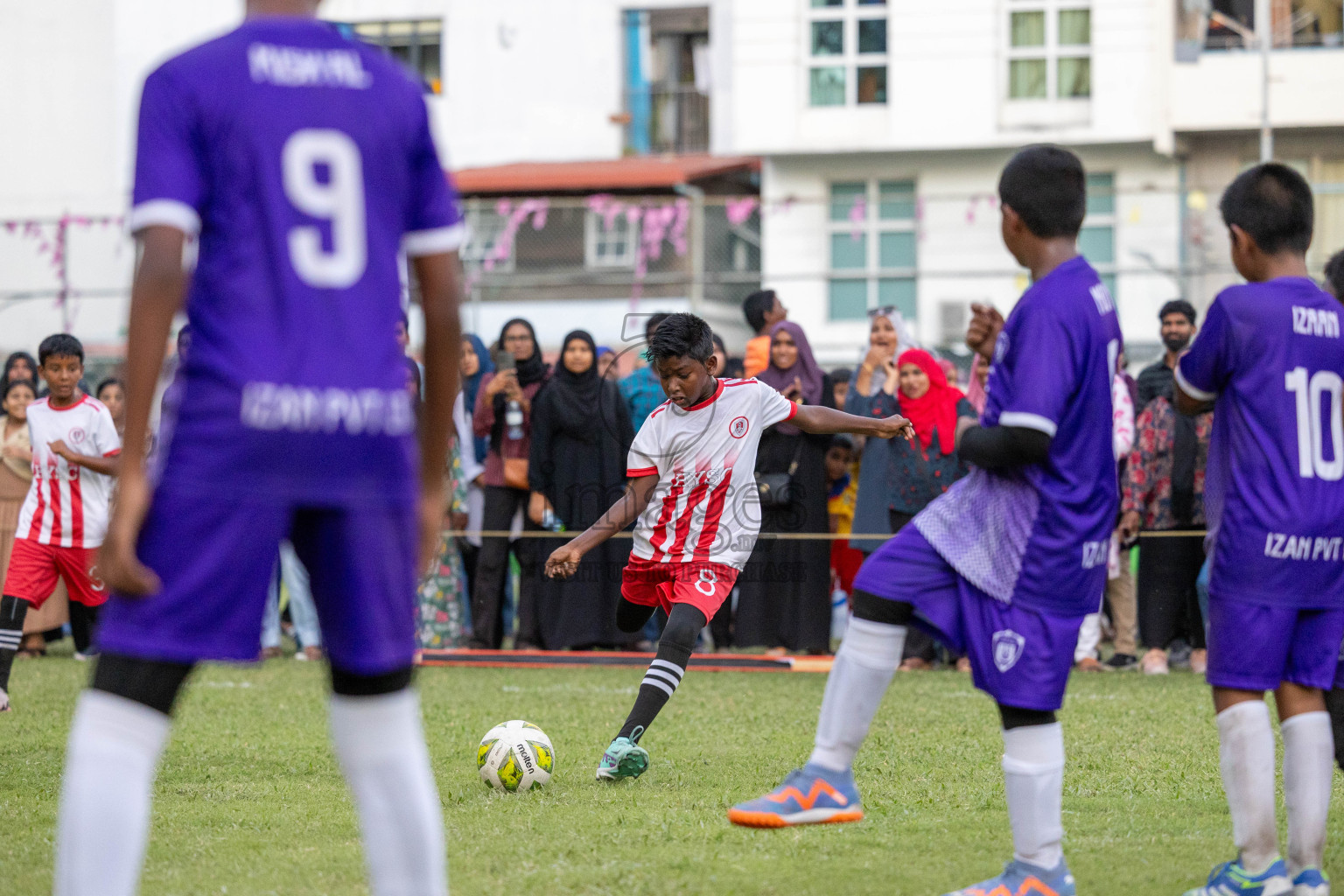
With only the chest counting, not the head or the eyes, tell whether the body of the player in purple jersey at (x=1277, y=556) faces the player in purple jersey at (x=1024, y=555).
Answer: no

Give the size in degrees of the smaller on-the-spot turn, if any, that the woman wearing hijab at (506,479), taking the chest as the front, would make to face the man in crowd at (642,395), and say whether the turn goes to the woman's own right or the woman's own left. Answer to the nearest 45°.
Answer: approximately 90° to the woman's own left

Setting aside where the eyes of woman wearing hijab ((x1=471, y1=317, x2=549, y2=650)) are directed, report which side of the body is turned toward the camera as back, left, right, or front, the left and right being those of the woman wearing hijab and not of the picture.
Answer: front

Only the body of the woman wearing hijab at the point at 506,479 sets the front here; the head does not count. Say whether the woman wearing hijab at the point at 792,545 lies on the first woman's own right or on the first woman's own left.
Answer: on the first woman's own left

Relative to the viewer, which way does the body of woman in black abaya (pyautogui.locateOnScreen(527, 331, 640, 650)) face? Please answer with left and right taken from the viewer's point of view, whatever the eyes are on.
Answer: facing the viewer

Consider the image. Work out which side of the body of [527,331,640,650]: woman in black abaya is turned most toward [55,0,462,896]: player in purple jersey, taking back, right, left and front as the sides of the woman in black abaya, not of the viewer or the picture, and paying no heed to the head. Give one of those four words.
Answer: front

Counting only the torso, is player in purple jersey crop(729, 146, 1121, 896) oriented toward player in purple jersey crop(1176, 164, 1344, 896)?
no

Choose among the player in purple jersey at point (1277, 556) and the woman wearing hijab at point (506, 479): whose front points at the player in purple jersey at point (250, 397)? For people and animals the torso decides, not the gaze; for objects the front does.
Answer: the woman wearing hijab

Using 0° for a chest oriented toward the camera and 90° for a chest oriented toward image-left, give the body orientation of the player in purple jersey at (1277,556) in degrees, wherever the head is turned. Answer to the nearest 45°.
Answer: approximately 135°

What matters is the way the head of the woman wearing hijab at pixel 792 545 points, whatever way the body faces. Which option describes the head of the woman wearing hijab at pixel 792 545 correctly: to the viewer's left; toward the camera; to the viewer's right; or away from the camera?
toward the camera

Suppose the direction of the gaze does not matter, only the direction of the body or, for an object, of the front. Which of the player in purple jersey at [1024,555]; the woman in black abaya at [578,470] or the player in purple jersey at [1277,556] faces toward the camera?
the woman in black abaya

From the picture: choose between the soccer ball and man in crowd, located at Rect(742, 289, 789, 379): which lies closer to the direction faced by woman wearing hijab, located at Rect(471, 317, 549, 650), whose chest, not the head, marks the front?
the soccer ball

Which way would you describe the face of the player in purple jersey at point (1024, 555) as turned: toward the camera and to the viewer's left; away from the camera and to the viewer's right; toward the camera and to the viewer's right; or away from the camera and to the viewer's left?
away from the camera and to the viewer's left

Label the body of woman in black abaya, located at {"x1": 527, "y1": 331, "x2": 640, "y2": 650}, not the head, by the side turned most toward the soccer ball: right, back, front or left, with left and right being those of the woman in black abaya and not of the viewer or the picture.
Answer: front
